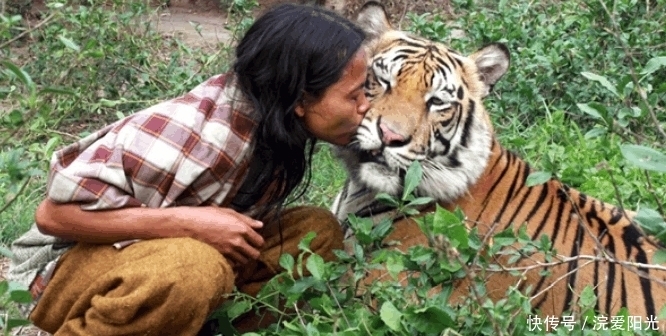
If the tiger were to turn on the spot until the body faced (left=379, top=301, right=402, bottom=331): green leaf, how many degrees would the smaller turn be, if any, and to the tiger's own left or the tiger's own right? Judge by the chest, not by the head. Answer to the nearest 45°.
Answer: approximately 45° to the tiger's own left

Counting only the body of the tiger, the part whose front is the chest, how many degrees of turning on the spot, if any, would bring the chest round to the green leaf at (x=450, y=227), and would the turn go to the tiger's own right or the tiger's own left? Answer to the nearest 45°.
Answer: approximately 45° to the tiger's own left

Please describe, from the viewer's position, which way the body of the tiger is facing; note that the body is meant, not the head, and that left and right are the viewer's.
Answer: facing the viewer and to the left of the viewer

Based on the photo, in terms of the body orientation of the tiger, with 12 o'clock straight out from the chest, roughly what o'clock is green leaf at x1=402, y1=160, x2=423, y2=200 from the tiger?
The green leaf is roughly at 11 o'clock from the tiger.

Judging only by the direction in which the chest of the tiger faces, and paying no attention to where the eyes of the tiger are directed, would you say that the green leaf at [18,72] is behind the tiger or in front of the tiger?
in front

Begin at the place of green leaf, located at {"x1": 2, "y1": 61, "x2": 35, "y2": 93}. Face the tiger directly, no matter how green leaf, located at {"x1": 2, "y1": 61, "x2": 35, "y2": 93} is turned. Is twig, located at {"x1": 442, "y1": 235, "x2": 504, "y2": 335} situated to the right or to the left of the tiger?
right

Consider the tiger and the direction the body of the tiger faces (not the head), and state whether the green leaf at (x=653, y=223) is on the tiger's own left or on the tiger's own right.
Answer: on the tiger's own left
